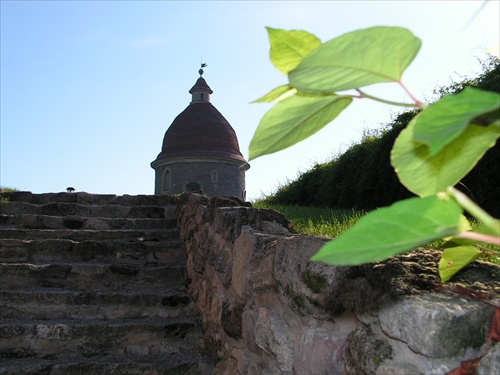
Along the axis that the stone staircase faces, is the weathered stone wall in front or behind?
in front

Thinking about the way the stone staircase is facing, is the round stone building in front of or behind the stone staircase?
behind

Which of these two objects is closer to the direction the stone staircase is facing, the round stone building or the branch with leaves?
the branch with leaves

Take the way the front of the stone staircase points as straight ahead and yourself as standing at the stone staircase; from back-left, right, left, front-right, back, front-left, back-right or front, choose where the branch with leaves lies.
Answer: front

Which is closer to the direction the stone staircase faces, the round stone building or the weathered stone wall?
the weathered stone wall

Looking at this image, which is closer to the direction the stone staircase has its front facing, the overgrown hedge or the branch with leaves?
the branch with leaves

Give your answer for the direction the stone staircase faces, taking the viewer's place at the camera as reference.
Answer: facing the viewer

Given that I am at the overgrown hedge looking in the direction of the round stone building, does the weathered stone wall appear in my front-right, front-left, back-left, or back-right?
back-left
